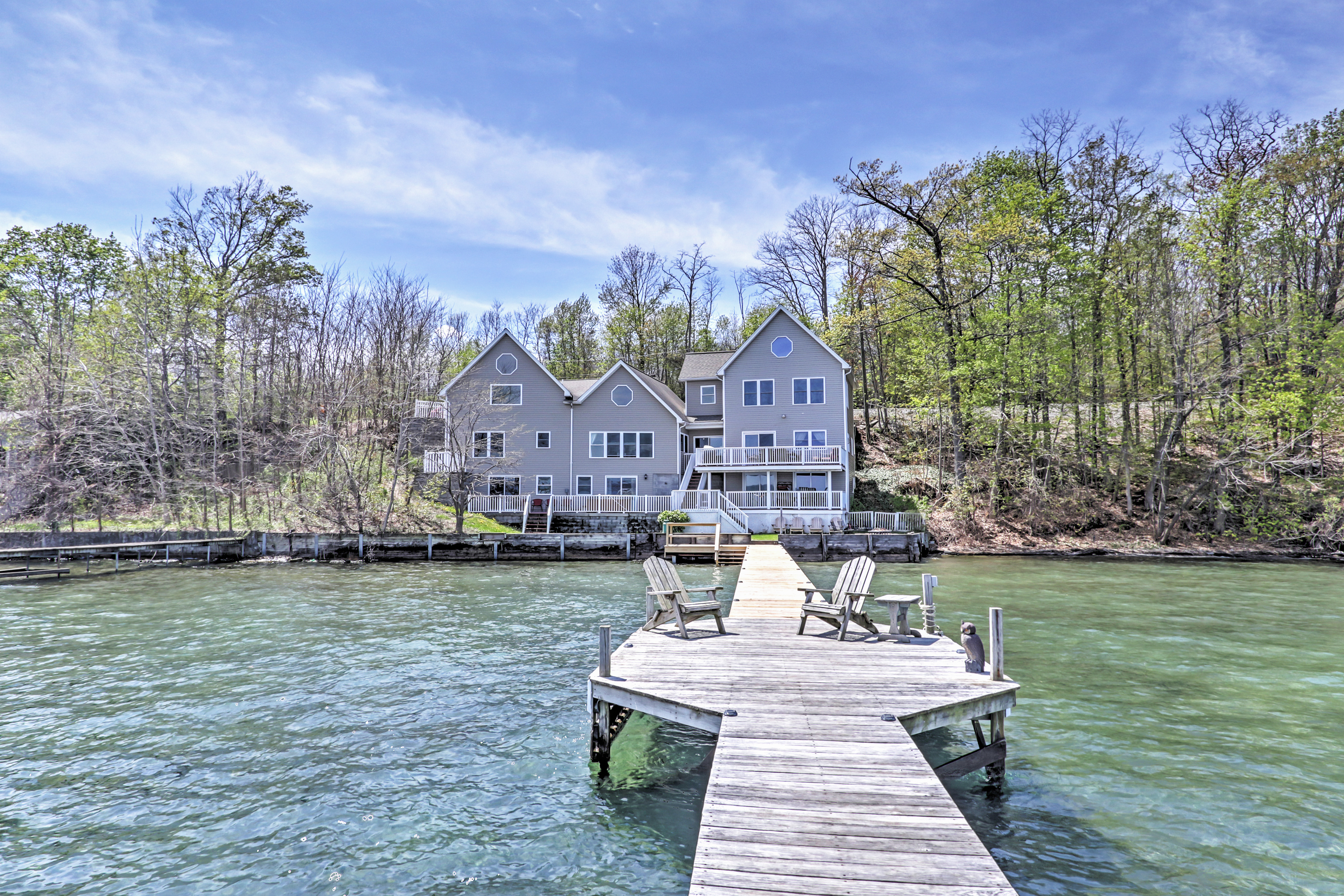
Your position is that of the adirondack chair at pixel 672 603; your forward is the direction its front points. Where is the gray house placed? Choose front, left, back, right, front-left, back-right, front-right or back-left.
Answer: back-left

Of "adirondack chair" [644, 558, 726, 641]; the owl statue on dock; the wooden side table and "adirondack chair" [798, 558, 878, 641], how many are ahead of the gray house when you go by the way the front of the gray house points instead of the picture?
4

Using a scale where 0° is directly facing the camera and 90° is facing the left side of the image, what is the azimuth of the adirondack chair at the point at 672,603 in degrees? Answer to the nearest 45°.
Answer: approximately 315°

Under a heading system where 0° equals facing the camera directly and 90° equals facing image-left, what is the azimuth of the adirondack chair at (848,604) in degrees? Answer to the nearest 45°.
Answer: approximately 45°

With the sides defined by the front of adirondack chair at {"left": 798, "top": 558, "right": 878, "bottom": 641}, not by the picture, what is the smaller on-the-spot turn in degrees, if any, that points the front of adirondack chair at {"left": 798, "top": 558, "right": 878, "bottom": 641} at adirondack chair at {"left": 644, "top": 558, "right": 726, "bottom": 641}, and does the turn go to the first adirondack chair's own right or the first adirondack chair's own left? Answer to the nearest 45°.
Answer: approximately 45° to the first adirondack chair's own right

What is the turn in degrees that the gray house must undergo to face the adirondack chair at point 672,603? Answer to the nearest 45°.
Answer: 0° — it already faces it

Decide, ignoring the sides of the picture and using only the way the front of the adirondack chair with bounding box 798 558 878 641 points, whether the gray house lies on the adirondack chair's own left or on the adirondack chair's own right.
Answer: on the adirondack chair's own right

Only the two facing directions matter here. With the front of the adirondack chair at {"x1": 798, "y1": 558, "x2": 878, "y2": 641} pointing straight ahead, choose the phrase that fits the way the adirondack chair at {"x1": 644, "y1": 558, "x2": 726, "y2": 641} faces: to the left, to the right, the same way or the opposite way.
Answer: to the left

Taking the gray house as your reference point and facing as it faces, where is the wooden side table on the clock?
The wooden side table is roughly at 12 o'clock from the gray house.

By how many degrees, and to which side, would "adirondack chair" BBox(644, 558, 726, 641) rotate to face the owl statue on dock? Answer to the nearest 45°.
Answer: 0° — it already faces it
